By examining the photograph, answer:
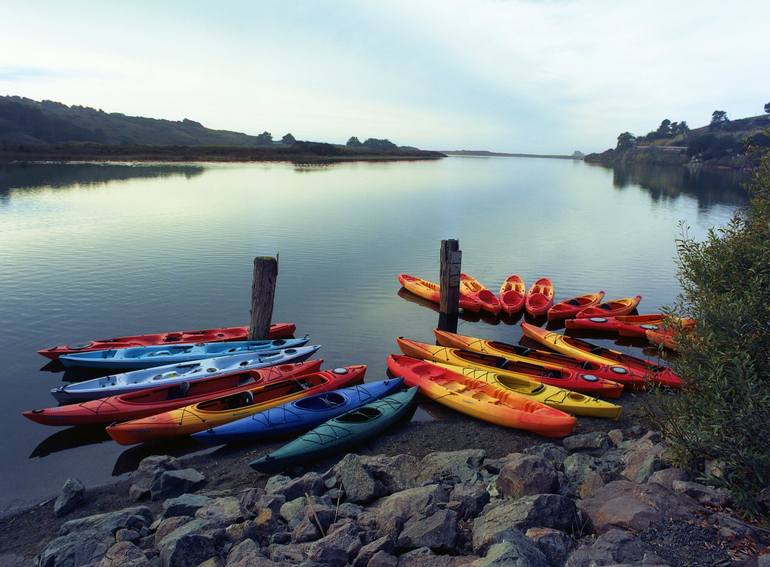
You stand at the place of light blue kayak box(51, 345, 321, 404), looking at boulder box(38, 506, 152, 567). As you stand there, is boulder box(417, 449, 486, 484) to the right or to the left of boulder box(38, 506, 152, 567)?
left
